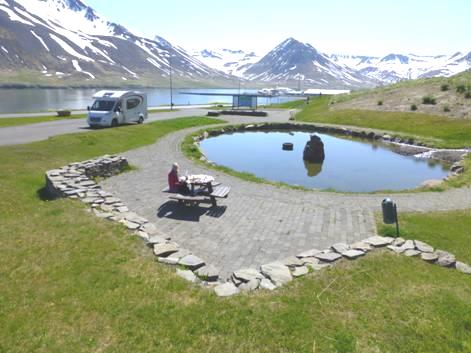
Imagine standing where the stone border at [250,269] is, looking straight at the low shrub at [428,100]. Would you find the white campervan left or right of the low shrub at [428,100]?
left

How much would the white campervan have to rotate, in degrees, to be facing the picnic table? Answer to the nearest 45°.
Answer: approximately 45° to its left

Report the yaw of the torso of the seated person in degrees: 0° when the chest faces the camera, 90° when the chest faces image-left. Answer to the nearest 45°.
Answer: approximately 270°

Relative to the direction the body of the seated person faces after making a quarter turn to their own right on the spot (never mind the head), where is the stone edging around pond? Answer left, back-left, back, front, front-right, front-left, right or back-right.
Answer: back-left

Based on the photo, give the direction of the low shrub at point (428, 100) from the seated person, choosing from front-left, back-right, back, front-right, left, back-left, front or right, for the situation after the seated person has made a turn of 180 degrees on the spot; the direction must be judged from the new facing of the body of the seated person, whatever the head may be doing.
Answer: back-right

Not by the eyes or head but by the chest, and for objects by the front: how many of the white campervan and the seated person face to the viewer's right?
1

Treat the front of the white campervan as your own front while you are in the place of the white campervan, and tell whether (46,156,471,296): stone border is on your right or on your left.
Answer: on your left

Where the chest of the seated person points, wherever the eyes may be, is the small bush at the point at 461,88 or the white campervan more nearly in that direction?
the small bush

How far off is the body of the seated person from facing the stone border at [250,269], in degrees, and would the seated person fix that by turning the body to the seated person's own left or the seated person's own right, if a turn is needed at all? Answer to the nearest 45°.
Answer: approximately 90° to the seated person's own right

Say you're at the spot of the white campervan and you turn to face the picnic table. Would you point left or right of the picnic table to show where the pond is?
left

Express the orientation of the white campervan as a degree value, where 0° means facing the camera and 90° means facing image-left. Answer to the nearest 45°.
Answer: approximately 45°

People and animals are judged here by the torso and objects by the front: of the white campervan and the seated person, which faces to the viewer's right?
the seated person
